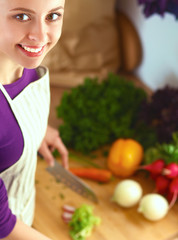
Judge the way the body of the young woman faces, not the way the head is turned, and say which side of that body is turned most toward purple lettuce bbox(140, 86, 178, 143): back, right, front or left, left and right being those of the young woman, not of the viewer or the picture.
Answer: left

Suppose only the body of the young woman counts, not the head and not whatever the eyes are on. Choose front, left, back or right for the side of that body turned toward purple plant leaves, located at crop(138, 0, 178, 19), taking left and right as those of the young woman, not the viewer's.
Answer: left

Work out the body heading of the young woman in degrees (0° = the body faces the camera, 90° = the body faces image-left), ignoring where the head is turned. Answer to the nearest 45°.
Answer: approximately 315°
